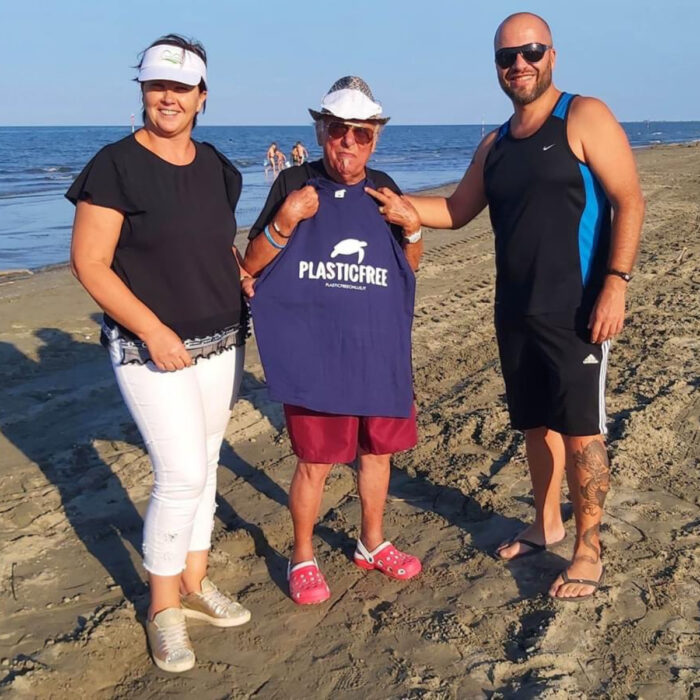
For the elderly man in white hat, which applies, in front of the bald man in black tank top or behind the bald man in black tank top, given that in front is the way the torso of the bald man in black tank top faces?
in front

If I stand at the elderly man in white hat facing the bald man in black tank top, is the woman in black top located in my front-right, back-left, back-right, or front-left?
back-right

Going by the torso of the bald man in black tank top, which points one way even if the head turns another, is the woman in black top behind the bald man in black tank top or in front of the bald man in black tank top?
in front

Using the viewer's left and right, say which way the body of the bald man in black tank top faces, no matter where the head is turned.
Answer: facing the viewer and to the left of the viewer
